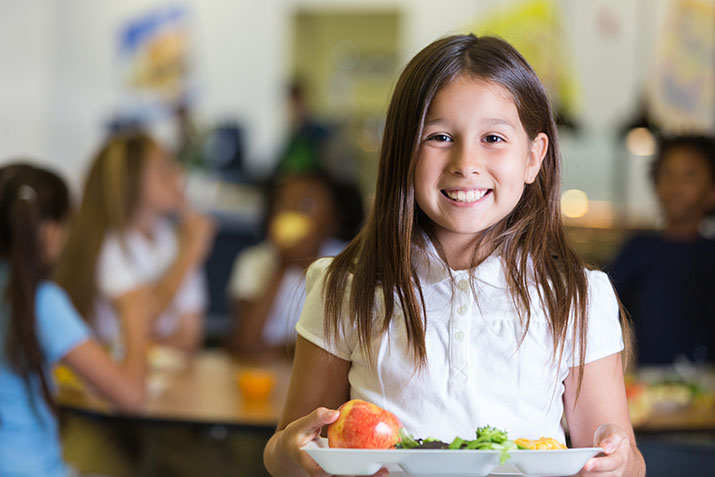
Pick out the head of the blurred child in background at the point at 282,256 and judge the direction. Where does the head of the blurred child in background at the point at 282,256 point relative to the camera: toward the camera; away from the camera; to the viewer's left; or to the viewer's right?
toward the camera

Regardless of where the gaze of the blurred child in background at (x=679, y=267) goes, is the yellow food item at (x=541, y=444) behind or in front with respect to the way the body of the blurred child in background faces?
in front

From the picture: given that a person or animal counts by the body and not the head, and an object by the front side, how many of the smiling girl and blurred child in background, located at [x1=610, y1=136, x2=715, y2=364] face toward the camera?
2

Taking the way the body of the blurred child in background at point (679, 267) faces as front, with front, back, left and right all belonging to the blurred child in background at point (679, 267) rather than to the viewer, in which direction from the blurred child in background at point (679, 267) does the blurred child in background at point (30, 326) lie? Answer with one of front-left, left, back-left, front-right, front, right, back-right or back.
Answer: front-right

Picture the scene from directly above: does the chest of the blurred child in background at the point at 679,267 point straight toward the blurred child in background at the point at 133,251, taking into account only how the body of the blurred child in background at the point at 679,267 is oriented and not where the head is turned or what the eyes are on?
no

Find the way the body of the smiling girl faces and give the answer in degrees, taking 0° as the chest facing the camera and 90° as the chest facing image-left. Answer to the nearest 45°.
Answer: approximately 0°

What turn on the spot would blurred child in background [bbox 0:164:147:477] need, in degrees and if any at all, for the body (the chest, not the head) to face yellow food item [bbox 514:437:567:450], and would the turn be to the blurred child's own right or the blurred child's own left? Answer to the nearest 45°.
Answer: approximately 90° to the blurred child's own right

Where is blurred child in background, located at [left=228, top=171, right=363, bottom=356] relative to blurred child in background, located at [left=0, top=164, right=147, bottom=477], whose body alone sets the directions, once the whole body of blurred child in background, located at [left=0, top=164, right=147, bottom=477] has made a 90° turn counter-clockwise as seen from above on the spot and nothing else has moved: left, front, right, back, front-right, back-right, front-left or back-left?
right

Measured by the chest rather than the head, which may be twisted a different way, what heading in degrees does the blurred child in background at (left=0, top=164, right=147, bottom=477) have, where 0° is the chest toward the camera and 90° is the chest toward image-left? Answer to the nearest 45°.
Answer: approximately 225°

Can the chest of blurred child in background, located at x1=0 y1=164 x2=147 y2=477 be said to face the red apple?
no

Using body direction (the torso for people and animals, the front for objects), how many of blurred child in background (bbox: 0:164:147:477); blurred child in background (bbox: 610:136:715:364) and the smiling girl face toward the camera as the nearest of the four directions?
2

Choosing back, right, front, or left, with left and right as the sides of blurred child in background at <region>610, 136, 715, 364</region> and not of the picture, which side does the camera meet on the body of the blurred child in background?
front

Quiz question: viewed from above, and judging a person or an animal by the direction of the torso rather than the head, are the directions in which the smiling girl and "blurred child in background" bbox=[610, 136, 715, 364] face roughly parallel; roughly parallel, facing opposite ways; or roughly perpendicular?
roughly parallel

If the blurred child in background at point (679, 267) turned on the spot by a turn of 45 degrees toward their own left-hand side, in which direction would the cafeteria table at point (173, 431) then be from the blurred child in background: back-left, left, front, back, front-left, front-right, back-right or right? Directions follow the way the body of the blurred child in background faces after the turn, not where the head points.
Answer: right

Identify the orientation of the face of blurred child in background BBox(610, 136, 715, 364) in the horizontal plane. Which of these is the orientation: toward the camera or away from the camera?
toward the camera

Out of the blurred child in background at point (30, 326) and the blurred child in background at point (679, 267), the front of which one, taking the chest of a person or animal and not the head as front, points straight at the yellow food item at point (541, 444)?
the blurred child in background at point (679, 267)

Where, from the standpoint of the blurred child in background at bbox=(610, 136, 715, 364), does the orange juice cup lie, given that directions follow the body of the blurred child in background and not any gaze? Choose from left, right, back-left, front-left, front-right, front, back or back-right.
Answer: front-right
